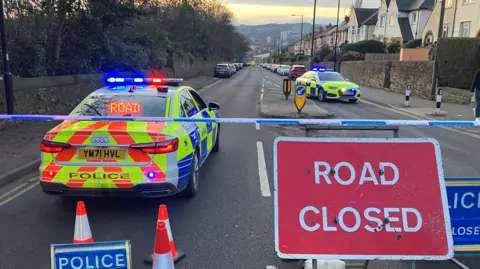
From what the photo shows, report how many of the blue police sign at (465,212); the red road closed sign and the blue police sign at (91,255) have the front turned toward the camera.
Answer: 3

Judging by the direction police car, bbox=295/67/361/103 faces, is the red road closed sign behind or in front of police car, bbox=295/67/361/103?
in front

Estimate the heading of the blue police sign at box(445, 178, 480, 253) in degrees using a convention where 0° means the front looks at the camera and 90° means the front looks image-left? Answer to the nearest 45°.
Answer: approximately 0°

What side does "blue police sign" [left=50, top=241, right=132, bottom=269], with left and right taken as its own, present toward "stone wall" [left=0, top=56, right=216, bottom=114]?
back

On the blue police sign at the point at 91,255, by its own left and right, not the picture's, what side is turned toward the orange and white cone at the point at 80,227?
back

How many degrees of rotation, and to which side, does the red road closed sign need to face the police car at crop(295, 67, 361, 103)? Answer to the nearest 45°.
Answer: approximately 180°

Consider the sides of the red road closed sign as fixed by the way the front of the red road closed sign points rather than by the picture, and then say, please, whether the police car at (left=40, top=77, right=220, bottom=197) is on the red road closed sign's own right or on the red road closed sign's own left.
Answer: on the red road closed sign's own right

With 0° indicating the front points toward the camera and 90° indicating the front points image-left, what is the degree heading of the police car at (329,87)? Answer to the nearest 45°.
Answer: approximately 315°
